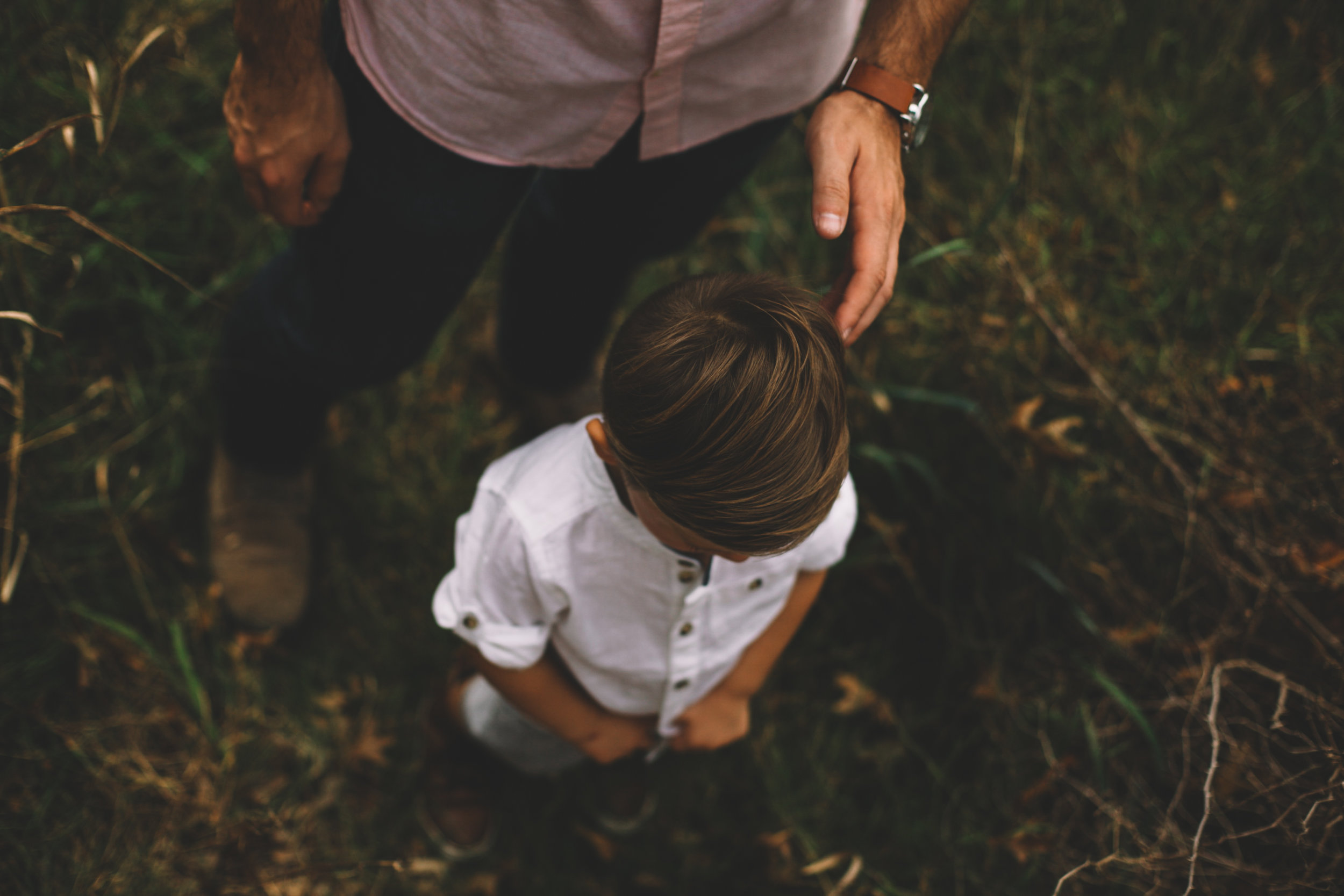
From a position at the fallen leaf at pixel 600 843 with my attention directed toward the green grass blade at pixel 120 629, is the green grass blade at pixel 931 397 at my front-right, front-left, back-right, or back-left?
back-right

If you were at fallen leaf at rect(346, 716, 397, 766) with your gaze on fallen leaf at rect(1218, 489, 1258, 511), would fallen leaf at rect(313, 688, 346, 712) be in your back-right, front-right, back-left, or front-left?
back-left

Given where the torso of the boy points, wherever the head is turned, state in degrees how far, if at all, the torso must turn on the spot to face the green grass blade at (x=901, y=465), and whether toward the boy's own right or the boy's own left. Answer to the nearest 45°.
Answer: approximately 135° to the boy's own left

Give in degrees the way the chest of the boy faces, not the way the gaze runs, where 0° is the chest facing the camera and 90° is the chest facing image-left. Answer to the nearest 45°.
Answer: approximately 0°

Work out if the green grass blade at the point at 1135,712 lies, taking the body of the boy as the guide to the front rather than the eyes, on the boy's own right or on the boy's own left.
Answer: on the boy's own left
